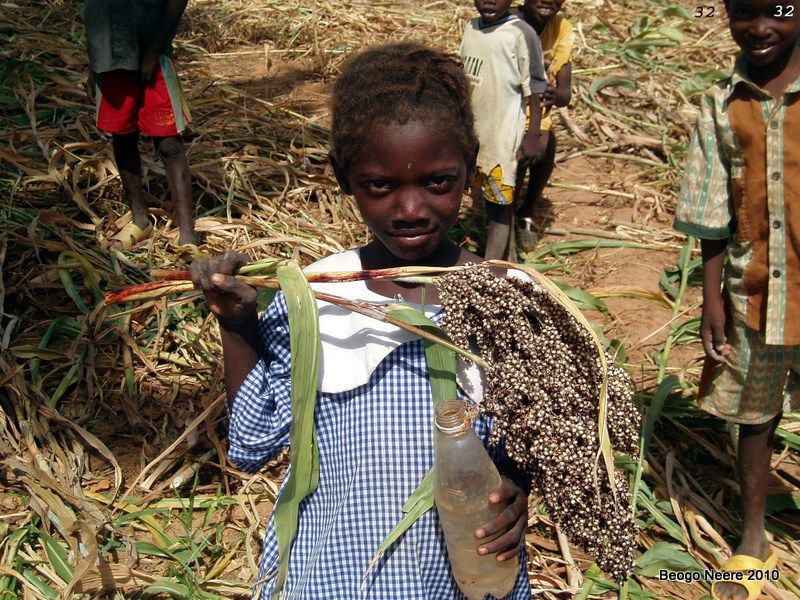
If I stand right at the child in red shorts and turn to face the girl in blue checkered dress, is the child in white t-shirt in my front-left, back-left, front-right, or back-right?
front-left

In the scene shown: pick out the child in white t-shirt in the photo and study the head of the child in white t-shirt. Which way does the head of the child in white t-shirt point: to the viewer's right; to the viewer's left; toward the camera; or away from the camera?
toward the camera

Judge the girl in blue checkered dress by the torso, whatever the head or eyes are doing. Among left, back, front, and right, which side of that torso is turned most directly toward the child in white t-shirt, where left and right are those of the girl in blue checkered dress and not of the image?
back

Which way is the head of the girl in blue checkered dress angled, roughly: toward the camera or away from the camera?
toward the camera

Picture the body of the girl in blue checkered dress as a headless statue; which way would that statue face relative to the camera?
toward the camera

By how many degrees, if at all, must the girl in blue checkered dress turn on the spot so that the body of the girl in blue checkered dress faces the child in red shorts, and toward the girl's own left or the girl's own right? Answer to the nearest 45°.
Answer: approximately 180°
